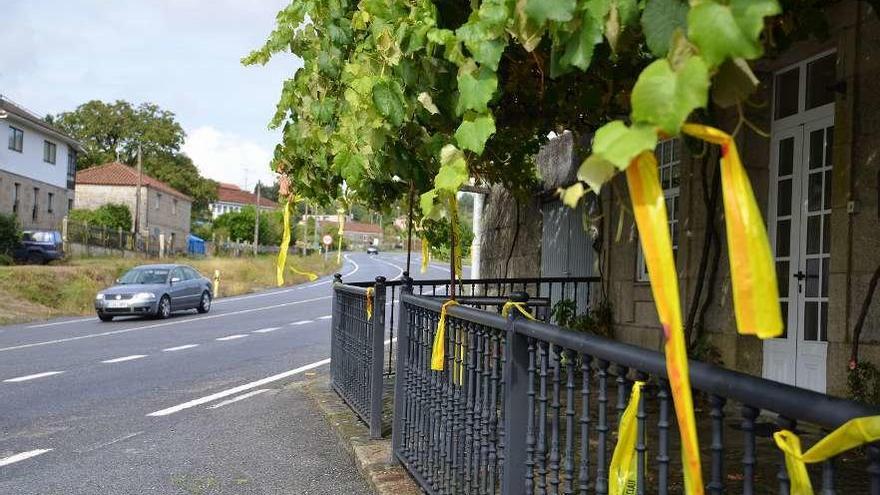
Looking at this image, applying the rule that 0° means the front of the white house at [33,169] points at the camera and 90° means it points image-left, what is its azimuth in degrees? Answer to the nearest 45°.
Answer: approximately 315°

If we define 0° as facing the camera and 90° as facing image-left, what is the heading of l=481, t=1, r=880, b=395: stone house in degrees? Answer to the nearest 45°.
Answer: approximately 45°

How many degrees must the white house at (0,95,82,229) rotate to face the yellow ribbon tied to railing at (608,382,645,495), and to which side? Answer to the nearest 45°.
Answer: approximately 45° to its right

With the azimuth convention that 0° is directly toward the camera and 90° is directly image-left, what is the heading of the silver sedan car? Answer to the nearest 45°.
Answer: approximately 45°

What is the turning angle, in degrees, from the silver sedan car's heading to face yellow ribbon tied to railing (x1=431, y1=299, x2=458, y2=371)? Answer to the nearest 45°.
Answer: approximately 45° to its left

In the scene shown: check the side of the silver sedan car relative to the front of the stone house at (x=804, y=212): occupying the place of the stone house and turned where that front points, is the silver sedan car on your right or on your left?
on your right

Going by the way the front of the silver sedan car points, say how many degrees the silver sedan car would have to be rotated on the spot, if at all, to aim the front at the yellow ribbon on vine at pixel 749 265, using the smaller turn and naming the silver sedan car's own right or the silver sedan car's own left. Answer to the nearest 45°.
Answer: approximately 45° to the silver sedan car's own left

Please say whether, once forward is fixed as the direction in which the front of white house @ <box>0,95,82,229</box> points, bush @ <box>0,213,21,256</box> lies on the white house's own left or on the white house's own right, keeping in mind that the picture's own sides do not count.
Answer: on the white house's own right

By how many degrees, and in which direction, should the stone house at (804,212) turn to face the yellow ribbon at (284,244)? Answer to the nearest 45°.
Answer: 0° — it already faces it
